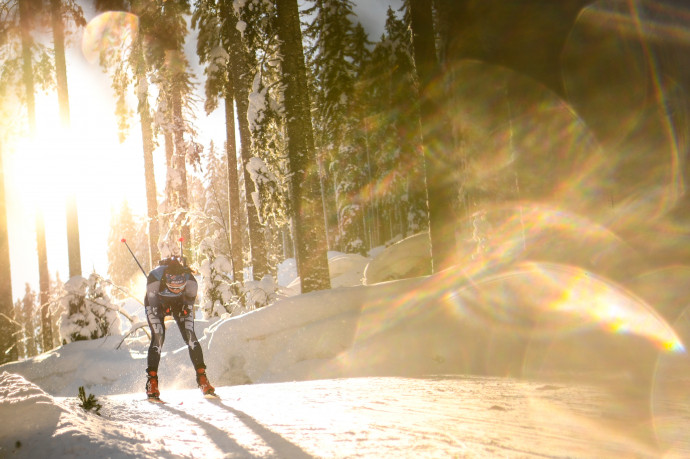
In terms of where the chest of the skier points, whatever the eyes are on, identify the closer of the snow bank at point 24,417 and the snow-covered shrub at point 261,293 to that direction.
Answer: the snow bank

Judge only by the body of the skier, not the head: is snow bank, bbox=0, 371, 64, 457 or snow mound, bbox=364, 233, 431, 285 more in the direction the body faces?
the snow bank

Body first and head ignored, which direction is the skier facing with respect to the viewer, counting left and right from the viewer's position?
facing the viewer

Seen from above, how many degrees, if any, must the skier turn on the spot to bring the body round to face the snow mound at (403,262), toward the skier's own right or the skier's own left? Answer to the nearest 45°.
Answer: approximately 135° to the skier's own left

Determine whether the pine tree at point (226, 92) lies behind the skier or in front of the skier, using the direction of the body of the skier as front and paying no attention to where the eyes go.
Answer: behind

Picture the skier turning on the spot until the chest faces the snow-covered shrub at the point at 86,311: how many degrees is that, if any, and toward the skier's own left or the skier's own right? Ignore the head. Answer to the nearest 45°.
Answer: approximately 180°

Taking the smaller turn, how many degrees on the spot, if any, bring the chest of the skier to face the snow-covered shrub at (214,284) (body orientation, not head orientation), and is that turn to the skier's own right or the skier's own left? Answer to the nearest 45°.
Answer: approximately 180°

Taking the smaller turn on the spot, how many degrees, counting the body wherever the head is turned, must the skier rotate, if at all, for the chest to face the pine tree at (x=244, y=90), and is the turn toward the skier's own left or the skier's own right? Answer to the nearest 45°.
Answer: approximately 180°
